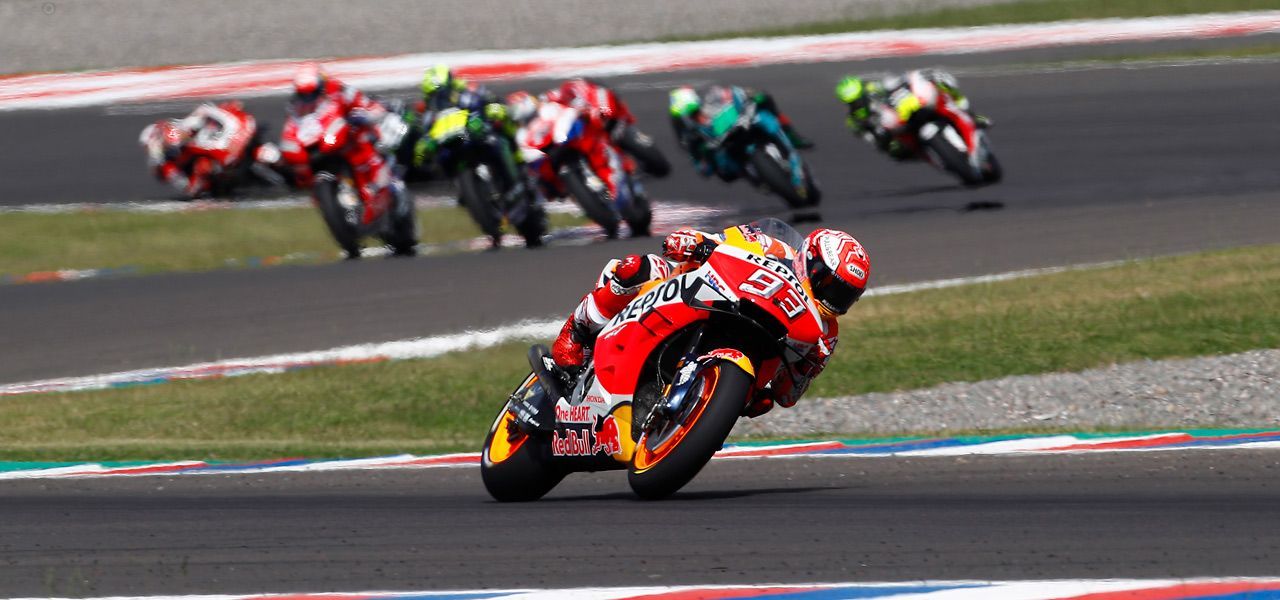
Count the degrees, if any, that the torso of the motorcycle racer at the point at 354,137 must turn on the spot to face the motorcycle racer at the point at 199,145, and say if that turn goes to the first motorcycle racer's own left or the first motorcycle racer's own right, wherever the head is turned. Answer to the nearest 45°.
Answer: approximately 90° to the first motorcycle racer's own right

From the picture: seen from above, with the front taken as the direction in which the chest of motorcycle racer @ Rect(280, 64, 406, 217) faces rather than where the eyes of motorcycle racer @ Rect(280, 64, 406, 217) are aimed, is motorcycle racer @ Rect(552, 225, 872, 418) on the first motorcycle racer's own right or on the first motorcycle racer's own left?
on the first motorcycle racer's own left

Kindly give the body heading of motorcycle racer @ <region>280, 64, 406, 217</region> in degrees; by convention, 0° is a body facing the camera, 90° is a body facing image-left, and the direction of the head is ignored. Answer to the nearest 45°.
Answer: approximately 45°

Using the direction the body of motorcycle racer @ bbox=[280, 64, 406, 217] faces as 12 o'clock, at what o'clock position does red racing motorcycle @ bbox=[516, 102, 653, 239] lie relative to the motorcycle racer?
The red racing motorcycle is roughly at 8 o'clock from the motorcycle racer.

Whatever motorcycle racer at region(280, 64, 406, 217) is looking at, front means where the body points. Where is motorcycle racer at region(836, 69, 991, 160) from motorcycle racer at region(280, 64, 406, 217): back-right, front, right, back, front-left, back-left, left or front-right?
back-left

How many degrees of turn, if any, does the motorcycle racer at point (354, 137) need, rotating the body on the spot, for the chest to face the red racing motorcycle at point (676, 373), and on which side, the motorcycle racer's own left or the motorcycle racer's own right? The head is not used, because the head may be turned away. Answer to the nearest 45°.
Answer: approximately 45° to the motorcycle racer's own left

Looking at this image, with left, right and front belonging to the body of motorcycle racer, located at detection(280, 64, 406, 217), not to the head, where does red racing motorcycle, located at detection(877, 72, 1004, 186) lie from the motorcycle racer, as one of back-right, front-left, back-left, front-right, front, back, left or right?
back-left

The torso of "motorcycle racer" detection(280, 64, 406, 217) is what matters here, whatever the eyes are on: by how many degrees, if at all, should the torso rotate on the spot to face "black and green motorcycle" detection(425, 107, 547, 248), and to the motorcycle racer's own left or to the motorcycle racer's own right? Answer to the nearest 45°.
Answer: approximately 135° to the motorcycle racer's own left
